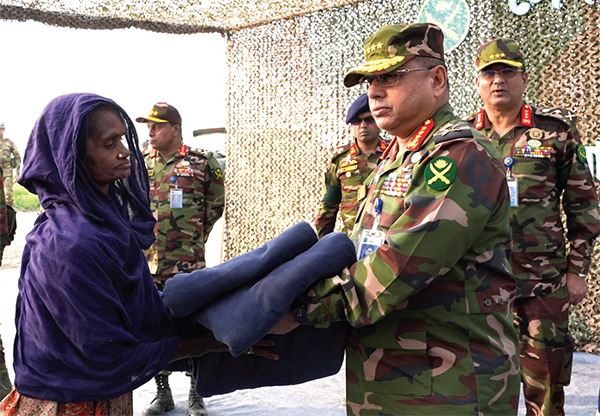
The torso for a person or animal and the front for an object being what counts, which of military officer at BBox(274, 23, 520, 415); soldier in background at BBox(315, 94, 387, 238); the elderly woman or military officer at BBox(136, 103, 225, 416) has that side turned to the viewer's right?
the elderly woman

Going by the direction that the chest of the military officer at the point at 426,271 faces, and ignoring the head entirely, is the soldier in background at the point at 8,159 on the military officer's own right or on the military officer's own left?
on the military officer's own right

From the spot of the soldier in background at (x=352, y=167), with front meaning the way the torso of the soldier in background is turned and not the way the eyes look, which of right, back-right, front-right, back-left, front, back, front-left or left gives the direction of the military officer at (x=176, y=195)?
right

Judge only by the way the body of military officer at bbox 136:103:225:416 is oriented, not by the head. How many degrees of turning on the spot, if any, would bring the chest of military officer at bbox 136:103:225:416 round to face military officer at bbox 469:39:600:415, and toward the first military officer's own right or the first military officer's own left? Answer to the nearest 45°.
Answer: approximately 90° to the first military officer's own left

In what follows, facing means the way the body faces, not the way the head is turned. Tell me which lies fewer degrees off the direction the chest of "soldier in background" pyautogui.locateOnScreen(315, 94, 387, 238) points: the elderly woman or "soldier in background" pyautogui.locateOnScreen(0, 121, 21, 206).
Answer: the elderly woman

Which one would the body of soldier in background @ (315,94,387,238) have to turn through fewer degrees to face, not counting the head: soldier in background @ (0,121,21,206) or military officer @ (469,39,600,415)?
the military officer

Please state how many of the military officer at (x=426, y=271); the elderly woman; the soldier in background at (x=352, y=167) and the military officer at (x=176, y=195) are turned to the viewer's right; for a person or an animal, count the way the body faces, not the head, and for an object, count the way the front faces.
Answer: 1

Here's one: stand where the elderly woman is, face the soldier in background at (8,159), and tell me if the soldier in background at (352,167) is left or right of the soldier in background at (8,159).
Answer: right

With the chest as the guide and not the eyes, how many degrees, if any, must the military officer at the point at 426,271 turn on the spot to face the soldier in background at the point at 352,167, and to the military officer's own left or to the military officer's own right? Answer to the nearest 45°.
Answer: approximately 135° to the military officer's own right

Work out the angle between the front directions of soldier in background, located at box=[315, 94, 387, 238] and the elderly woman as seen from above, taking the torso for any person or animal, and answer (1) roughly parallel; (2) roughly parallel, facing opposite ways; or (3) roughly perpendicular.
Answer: roughly perpendicular

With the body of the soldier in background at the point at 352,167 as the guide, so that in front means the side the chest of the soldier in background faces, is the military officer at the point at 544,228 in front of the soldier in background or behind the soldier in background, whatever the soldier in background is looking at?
in front

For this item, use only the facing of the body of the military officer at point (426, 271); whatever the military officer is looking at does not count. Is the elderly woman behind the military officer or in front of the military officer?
in front

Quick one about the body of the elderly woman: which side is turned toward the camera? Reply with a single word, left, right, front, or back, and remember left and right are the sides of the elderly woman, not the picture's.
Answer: right

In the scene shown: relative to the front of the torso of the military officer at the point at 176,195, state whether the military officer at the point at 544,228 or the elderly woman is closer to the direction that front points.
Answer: the elderly woman

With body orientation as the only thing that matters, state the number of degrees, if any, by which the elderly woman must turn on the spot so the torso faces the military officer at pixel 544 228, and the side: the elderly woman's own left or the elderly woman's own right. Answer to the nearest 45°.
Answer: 0° — they already face them
